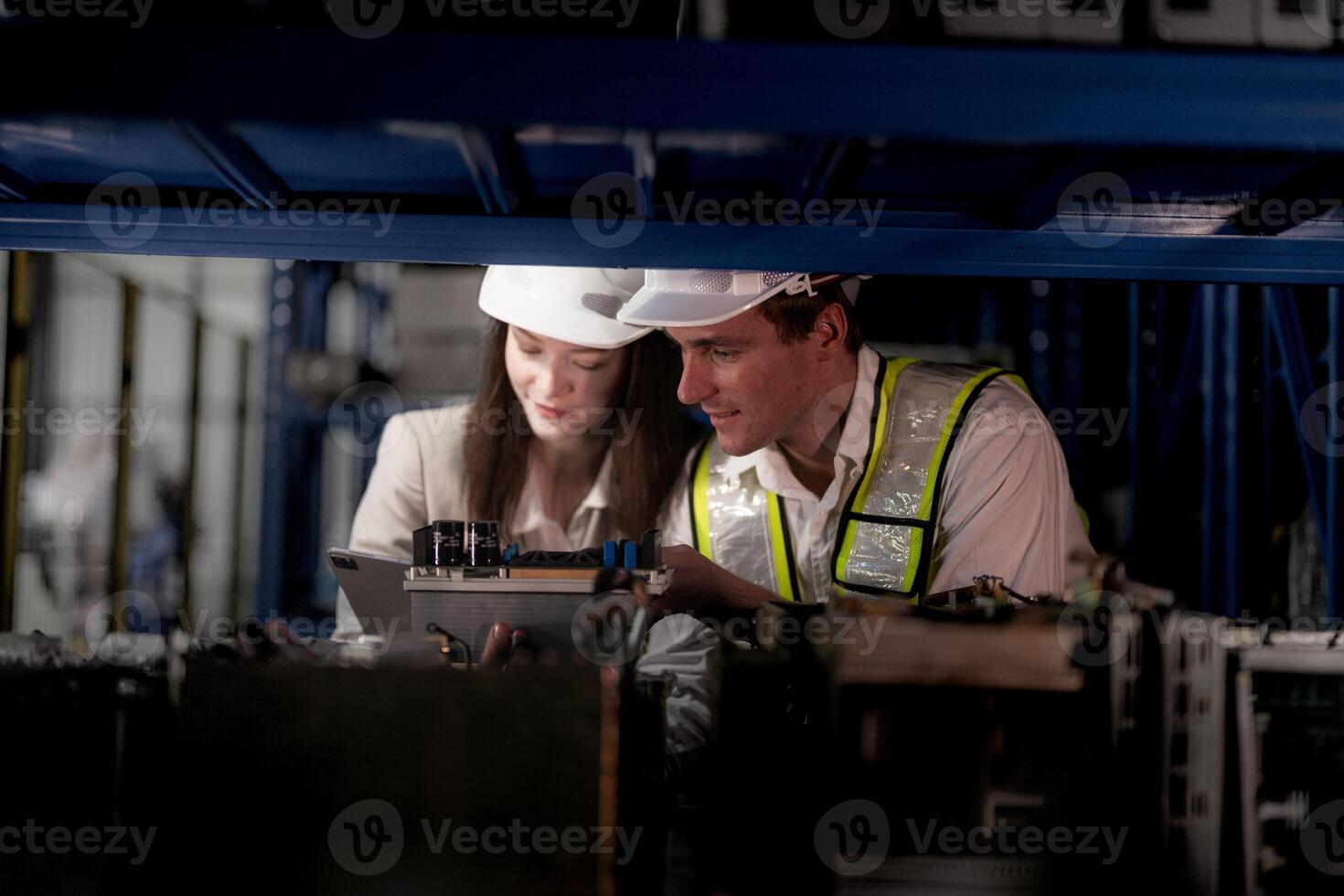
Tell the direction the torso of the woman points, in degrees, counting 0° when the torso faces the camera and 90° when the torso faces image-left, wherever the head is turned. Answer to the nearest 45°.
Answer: approximately 0°

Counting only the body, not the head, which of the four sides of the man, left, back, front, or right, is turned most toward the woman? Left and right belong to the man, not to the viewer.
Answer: right

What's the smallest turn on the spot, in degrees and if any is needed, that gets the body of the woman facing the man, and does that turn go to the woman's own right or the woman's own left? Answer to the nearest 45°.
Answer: approximately 45° to the woman's own left

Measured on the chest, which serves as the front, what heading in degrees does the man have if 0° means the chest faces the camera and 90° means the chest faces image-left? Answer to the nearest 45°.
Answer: approximately 45°
